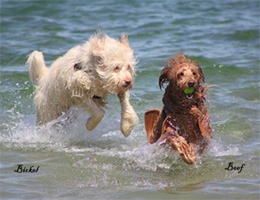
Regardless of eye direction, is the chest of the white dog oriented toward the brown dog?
yes

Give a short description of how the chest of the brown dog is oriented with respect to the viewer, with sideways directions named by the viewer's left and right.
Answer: facing the viewer and to the right of the viewer

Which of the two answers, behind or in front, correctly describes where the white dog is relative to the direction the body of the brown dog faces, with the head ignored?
behind

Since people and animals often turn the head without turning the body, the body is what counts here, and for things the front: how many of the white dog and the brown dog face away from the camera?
0
